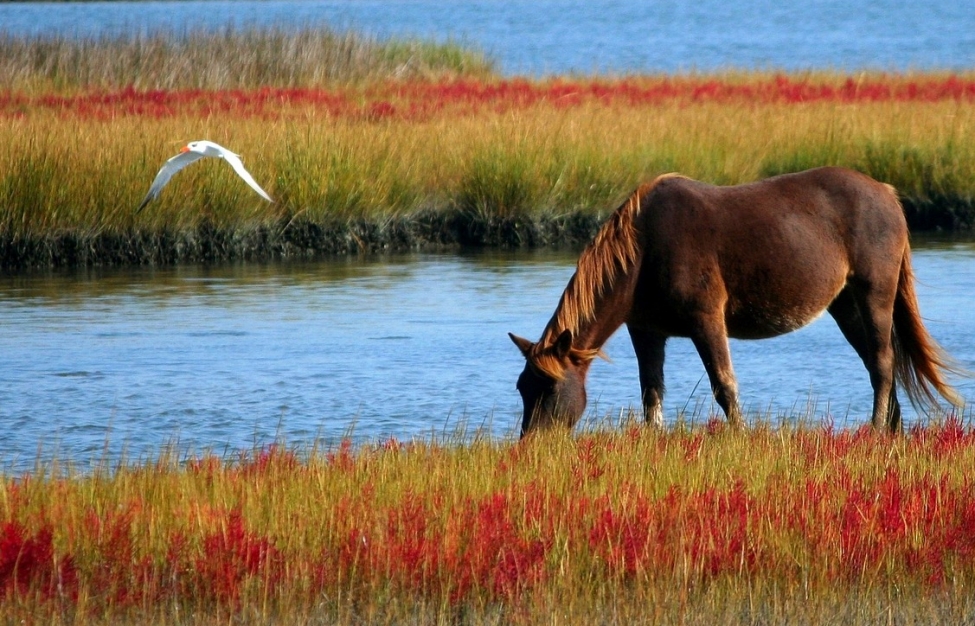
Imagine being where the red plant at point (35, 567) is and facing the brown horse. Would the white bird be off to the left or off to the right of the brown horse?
left

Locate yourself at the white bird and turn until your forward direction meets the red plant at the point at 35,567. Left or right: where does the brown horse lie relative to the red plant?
left

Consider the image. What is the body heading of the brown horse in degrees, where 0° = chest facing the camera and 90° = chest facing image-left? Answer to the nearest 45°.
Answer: approximately 90°

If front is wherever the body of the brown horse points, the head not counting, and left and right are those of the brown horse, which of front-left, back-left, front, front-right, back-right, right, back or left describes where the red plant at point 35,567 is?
front-left

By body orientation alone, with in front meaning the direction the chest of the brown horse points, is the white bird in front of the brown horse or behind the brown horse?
in front
